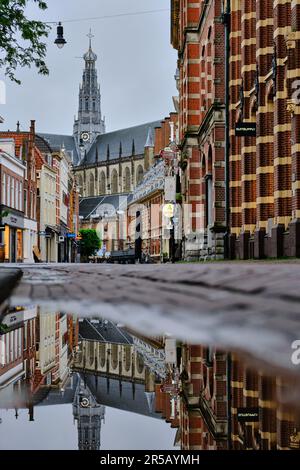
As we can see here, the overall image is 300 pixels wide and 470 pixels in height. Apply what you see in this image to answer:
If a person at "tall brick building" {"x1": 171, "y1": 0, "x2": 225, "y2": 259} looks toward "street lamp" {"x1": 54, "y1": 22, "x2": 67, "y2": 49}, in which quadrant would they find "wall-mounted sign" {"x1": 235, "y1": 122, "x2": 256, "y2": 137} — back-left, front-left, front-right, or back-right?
front-left

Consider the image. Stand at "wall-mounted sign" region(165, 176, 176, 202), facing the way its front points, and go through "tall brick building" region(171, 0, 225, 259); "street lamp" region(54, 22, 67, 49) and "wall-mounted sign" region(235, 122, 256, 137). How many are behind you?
0

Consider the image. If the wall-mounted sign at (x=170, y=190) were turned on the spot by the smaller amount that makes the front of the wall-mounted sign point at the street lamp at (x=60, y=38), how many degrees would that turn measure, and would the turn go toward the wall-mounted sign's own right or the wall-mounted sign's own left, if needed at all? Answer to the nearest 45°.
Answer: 0° — it already faces it

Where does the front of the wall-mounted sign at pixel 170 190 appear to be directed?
toward the camera

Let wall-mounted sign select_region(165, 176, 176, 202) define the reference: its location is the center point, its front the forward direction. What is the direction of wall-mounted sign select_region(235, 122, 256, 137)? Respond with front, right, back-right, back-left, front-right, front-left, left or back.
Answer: front
